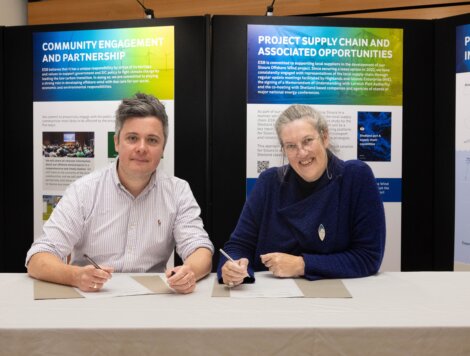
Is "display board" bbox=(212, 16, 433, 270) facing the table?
yes

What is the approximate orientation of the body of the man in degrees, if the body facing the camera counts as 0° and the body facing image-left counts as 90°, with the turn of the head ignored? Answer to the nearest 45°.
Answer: approximately 0°

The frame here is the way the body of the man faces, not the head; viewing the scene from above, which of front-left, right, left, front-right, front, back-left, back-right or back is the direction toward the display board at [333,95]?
back-left

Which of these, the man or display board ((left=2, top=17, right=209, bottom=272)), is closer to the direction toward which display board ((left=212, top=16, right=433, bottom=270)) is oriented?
the man

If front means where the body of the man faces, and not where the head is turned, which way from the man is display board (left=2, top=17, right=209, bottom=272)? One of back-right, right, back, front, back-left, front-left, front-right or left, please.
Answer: back

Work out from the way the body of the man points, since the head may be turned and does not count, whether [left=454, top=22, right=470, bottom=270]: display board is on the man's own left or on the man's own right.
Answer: on the man's own left

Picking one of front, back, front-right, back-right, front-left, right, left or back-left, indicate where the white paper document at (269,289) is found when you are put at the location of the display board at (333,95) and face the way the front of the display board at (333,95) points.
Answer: front

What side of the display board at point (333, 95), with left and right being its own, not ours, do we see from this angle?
front

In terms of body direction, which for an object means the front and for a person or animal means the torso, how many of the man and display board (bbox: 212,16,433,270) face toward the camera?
2
